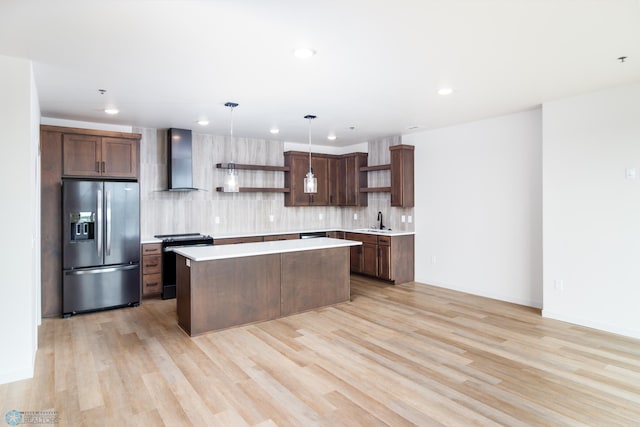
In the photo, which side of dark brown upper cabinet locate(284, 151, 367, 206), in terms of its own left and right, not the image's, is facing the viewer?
front

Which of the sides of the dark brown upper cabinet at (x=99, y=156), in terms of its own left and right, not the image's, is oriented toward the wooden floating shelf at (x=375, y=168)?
left

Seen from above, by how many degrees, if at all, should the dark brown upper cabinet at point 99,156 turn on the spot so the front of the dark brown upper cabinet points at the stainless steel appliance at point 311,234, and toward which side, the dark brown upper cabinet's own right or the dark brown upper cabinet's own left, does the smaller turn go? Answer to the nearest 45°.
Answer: approximately 90° to the dark brown upper cabinet's own left

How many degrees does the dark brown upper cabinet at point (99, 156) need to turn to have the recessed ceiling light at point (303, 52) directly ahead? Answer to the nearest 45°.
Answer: approximately 45° to its left

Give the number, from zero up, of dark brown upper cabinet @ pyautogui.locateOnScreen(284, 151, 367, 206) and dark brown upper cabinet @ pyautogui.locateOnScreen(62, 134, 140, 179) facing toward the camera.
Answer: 2

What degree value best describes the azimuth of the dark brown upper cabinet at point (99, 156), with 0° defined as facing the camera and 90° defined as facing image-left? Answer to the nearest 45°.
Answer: approximately 0°

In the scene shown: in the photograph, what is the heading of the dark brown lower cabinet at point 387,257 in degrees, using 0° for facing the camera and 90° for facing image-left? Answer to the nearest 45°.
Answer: approximately 45°

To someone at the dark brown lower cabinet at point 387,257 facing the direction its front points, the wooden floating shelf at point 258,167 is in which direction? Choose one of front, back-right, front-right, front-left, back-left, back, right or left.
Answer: front-right

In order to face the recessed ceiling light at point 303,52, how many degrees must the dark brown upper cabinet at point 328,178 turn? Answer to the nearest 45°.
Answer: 0° — it already faces it

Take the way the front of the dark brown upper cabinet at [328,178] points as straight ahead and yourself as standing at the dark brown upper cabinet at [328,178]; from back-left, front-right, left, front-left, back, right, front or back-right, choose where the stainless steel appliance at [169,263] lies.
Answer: front-right

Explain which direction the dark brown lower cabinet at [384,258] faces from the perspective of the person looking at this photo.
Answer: facing the viewer and to the left of the viewer
